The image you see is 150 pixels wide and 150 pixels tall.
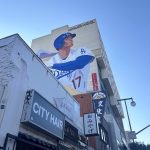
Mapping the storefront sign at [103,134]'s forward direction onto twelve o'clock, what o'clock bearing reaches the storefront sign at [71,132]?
the storefront sign at [71,132] is roughly at 2 o'clock from the storefront sign at [103,134].

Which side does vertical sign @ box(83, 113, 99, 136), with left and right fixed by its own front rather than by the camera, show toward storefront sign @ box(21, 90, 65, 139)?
front

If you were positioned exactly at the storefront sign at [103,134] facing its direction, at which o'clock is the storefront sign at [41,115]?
the storefront sign at [41,115] is roughly at 2 o'clock from the storefront sign at [103,134].

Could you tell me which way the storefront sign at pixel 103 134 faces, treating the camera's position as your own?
facing the viewer and to the right of the viewer

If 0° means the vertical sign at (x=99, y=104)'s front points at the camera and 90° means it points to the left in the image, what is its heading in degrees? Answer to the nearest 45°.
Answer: approximately 0°

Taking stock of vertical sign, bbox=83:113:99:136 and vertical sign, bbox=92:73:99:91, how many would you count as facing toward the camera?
2

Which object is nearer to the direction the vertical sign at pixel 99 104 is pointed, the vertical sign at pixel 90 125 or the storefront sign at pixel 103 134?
the vertical sign
